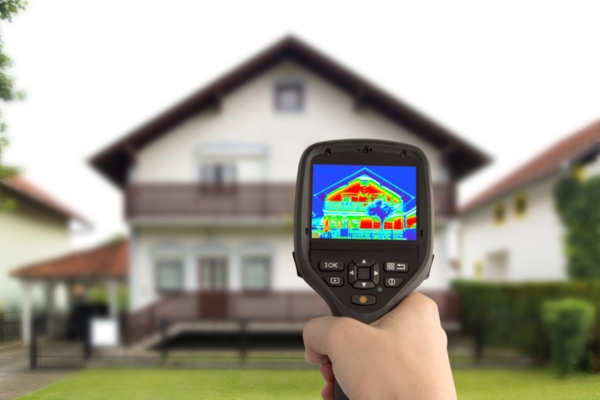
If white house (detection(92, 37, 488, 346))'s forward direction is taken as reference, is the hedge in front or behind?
in front

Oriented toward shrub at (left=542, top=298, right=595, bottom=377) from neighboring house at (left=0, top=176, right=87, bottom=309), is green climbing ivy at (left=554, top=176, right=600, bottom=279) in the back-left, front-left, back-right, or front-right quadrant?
front-left

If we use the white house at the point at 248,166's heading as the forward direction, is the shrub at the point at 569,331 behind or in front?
in front

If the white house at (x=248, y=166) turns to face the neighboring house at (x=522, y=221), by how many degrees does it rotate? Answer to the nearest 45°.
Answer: approximately 45° to its left

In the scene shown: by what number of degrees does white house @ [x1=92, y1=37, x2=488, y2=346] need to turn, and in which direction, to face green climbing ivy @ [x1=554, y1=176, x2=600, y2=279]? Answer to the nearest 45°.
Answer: approximately 45° to its left

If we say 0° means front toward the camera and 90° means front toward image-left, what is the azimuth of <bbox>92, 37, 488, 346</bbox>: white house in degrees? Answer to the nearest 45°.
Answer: approximately 0°

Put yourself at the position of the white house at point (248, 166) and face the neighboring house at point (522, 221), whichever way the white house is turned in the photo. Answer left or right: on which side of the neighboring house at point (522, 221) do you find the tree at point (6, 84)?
right
